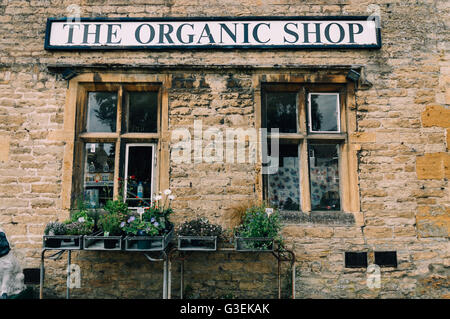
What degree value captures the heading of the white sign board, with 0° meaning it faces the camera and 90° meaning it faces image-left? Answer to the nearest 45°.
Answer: approximately 0°

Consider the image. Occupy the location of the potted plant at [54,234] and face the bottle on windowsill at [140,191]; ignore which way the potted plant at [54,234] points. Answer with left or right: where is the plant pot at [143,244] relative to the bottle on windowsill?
right
